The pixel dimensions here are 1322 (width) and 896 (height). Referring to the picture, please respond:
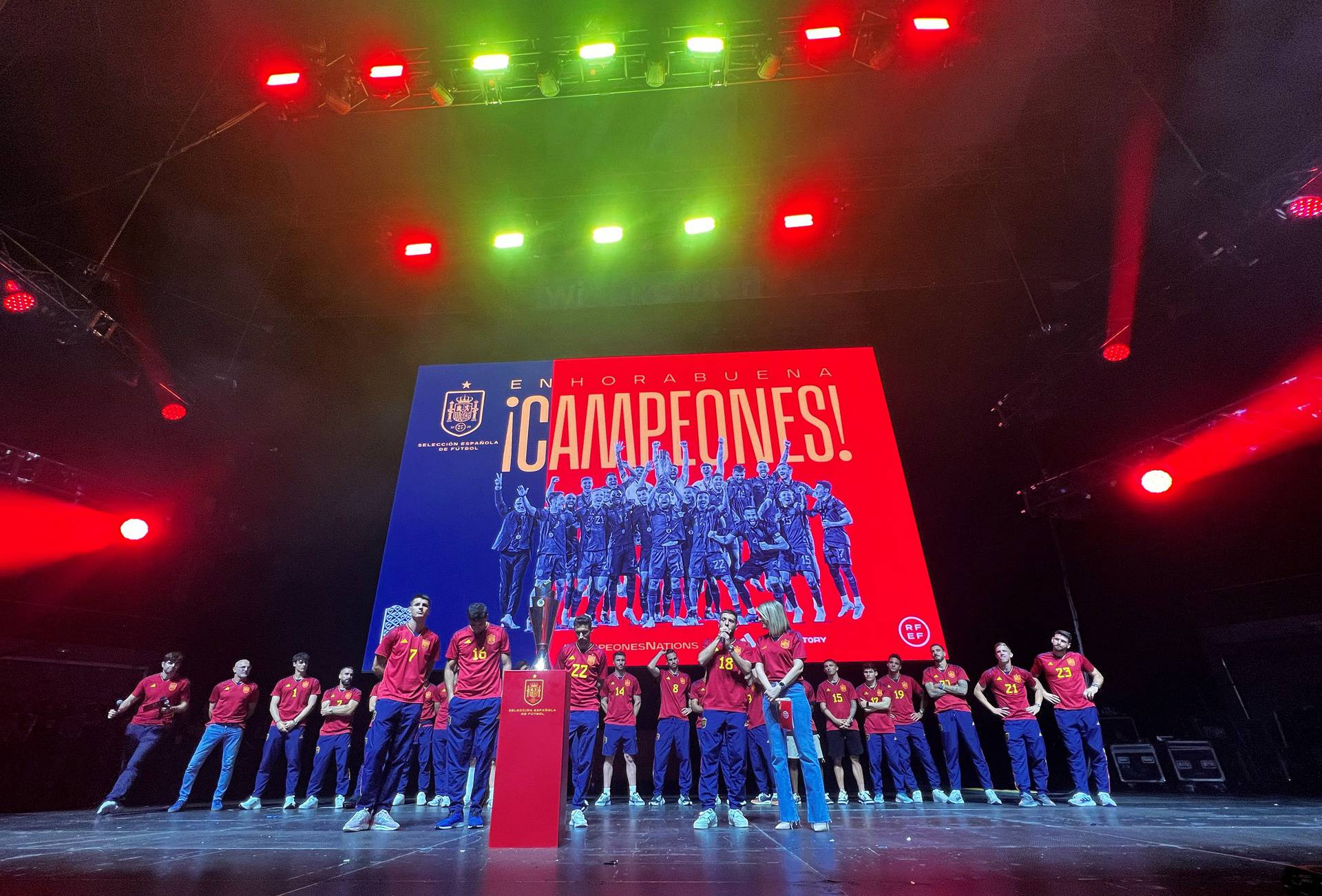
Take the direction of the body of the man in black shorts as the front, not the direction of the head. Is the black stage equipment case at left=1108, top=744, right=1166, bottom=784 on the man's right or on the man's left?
on the man's left

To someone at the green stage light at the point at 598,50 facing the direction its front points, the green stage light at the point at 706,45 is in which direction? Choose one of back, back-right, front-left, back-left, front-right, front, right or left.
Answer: left

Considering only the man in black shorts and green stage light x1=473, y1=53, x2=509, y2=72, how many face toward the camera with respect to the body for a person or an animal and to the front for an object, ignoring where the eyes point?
2

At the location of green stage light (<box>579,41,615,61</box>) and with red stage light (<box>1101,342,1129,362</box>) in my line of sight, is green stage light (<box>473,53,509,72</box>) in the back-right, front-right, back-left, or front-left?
back-left

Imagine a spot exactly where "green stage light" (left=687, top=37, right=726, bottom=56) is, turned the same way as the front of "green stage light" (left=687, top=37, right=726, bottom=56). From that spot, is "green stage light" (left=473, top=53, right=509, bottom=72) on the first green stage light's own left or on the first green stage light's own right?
on the first green stage light's own right

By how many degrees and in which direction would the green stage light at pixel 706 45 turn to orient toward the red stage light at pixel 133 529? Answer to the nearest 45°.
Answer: approximately 90° to its right

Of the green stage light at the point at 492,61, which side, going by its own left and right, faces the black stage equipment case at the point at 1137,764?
left

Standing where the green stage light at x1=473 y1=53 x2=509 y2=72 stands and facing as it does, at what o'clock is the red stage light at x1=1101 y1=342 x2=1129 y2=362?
The red stage light is roughly at 9 o'clock from the green stage light.
